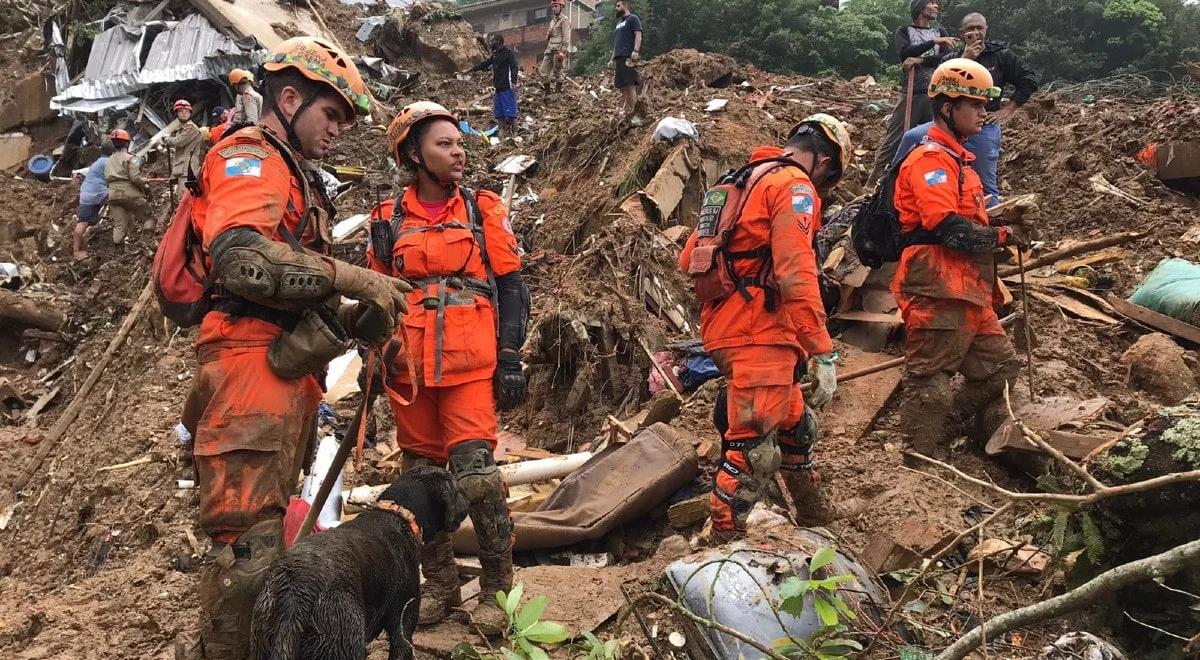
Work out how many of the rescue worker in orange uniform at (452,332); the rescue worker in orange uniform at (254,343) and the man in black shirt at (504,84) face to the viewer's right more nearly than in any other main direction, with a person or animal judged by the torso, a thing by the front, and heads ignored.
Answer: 1

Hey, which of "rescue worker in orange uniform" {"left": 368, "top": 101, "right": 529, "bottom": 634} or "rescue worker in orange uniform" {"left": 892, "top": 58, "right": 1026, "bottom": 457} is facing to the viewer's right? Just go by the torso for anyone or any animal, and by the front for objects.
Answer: "rescue worker in orange uniform" {"left": 892, "top": 58, "right": 1026, "bottom": 457}

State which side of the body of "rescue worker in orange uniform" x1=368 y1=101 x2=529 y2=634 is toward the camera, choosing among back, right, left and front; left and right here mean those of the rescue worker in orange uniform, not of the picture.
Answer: front

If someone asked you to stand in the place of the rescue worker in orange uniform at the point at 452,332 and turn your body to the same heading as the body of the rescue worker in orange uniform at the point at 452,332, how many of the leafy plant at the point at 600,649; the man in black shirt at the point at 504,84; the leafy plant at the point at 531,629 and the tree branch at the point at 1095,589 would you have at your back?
1

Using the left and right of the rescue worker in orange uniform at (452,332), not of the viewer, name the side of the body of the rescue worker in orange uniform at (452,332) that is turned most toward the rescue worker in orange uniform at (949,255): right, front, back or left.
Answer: left

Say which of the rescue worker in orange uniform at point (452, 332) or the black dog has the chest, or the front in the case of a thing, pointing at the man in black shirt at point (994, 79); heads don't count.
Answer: the black dog

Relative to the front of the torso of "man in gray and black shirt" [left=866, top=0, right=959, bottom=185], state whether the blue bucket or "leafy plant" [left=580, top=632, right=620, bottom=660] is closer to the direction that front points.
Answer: the leafy plant

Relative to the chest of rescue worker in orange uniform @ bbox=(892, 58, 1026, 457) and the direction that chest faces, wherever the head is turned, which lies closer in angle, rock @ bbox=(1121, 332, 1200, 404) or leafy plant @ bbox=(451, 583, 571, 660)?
the rock

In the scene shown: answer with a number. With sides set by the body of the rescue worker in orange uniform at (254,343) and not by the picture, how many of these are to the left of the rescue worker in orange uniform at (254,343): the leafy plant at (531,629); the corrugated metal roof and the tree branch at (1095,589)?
1

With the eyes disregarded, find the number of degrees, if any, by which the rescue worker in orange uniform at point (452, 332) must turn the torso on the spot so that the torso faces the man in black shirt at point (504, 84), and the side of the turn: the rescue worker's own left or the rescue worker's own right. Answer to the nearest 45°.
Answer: approximately 180°

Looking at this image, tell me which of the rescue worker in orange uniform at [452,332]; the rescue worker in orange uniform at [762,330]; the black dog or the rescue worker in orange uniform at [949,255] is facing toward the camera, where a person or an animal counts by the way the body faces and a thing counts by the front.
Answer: the rescue worker in orange uniform at [452,332]

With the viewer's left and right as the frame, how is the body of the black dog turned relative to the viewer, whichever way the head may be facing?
facing away from the viewer and to the right of the viewer

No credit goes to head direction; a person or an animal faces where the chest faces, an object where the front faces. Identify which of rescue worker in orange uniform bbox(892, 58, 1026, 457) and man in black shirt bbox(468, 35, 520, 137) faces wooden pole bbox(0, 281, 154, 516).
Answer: the man in black shirt

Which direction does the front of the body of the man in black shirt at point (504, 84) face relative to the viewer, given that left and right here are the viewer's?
facing the viewer and to the left of the viewer

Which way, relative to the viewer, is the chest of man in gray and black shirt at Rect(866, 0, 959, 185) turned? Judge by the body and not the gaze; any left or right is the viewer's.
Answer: facing the viewer and to the right of the viewer

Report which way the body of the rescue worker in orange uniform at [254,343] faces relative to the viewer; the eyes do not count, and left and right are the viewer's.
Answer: facing to the right of the viewer
